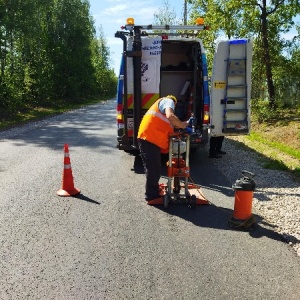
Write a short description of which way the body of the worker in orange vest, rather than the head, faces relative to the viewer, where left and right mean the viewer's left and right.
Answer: facing to the right of the viewer

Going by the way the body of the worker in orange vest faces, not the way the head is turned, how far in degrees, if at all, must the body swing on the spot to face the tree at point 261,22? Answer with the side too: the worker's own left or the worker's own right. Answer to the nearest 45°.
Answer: approximately 90° to the worker's own left

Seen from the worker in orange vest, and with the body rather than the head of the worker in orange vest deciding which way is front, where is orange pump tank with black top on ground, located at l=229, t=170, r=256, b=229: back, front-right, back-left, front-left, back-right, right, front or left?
front-right
